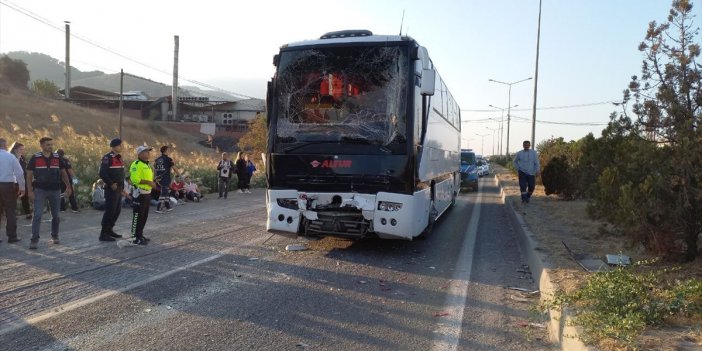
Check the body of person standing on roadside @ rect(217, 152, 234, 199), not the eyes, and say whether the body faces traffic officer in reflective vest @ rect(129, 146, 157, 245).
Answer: yes

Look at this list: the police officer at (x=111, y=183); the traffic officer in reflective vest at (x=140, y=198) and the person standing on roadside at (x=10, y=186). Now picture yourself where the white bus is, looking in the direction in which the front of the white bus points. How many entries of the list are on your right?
3

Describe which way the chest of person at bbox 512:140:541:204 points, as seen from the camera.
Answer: toward the camera

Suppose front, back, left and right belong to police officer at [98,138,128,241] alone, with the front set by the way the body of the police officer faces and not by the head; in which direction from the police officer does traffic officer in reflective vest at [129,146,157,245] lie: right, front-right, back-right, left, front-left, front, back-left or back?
front

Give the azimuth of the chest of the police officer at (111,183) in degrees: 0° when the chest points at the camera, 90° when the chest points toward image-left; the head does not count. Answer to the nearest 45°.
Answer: approximately 315°

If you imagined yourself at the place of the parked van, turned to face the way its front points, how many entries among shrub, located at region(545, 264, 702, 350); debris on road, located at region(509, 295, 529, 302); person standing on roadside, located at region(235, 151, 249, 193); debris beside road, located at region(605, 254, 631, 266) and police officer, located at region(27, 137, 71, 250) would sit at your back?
0

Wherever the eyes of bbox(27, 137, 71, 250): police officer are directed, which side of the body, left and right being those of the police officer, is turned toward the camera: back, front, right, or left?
front

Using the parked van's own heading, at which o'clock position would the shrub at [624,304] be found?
The shrub is roughly at 12 o'clock from the parked van.

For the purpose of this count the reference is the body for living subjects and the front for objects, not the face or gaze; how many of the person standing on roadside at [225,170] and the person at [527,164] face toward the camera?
2

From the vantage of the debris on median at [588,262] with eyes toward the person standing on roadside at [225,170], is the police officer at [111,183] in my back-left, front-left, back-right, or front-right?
front-left

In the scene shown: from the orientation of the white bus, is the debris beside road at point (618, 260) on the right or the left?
on its left

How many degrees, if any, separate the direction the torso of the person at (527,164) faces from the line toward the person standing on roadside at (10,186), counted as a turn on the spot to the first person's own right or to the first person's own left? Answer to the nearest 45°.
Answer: approximately 45° to the first person's own right

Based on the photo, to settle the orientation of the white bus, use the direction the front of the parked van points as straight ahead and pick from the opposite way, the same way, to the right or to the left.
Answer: the same way
